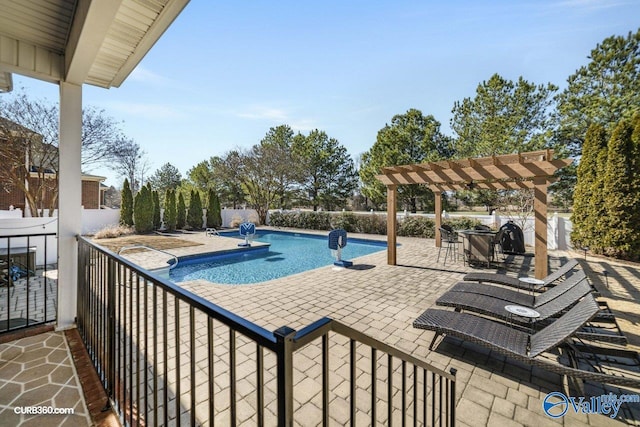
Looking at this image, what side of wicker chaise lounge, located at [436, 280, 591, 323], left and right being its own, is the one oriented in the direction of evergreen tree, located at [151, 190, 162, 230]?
front

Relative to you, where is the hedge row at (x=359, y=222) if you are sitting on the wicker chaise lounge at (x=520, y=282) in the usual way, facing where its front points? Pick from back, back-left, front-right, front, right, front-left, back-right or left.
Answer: front-right

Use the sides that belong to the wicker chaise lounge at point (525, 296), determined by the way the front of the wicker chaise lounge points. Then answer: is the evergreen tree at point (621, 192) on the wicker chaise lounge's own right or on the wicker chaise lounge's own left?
on the wicker chaise lounge's own right

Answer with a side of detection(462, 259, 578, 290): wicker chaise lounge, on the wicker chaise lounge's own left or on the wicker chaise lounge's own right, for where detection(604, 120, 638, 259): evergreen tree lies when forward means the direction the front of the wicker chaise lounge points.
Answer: on the wicker chaise lounge's own right

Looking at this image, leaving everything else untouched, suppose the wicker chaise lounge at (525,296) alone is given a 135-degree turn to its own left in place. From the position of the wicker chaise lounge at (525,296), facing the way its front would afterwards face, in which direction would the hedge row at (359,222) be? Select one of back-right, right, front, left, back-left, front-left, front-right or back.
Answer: back

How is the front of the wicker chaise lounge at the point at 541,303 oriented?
to the viewer's left

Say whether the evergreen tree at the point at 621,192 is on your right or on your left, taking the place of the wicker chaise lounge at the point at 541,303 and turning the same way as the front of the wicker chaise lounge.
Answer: on your right

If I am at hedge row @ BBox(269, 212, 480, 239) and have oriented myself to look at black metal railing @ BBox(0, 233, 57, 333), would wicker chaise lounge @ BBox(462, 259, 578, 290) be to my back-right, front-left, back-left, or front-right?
front-left

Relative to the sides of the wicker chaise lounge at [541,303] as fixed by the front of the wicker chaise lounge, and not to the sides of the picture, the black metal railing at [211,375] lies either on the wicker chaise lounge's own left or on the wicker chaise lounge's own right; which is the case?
on the wicker chaise lounge's own left

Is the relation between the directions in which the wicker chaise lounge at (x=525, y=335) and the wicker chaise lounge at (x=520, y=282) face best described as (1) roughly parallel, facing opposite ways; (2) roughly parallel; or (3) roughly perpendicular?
roughly parallel

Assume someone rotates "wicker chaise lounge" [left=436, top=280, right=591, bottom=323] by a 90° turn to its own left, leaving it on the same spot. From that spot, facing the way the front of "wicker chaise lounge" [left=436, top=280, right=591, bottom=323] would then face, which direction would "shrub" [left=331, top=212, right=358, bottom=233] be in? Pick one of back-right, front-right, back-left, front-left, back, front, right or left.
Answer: back-right

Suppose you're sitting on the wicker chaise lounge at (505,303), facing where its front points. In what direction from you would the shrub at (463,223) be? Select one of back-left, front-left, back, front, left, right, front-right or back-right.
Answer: right

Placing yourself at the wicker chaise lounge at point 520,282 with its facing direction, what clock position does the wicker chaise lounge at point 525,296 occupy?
the wicker chaise lounge at point 525,296 is roughly at 9 o'clock from the wicker chaise lounge at point 520,282.

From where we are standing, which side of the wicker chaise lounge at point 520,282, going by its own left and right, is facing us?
left

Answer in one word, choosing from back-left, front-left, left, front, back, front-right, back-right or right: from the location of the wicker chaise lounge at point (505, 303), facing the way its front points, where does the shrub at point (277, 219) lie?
front-right

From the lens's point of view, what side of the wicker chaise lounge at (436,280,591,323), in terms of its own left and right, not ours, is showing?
left

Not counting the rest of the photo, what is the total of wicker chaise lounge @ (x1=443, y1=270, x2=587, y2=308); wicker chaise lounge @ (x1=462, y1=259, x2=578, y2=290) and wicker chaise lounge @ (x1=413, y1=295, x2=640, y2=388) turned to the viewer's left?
3

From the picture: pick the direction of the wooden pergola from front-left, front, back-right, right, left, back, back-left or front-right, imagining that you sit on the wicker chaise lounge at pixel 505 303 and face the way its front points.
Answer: right

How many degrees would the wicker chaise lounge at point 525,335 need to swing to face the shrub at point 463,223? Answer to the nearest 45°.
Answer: approximately 90° to its right

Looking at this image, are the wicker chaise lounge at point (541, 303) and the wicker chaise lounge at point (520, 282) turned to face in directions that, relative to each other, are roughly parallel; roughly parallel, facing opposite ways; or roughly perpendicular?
roughly parallel
